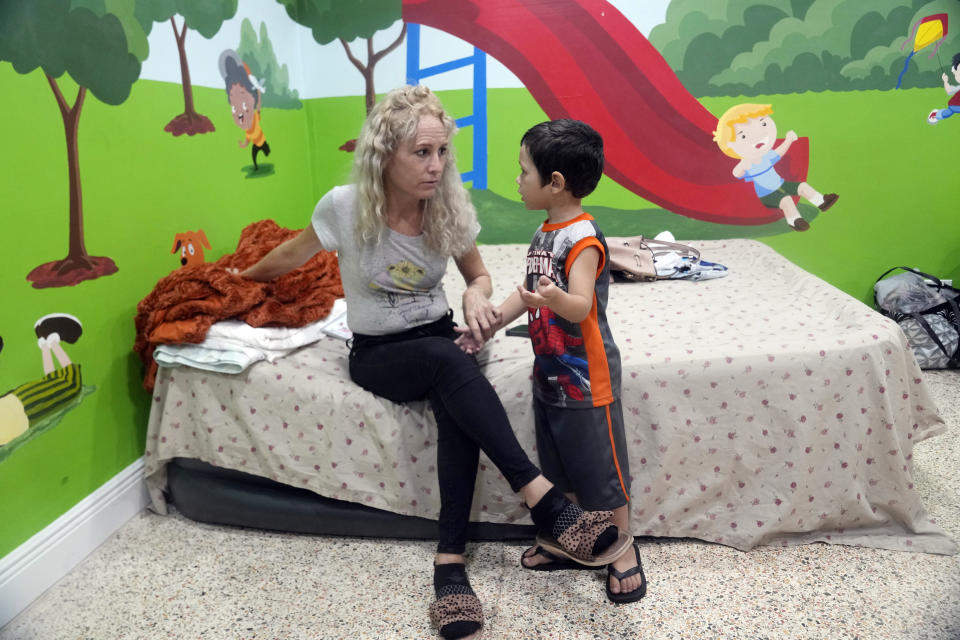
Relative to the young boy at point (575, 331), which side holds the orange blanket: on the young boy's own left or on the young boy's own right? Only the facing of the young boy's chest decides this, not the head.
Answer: on the young boy's own right

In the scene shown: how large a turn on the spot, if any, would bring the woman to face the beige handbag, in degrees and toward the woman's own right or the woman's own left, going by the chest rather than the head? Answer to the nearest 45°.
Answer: approximately 90° to the woman's own left

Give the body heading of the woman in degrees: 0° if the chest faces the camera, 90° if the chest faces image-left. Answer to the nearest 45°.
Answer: approximately 315°

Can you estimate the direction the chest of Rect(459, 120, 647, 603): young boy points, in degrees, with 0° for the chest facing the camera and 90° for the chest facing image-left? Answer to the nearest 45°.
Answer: approximately 45°

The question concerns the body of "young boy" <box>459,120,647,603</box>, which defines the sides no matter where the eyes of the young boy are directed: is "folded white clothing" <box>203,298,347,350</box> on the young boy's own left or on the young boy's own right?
on the young boy's own right

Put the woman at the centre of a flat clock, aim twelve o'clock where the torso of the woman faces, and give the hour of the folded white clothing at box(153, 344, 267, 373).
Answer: The folded white clothing is roughly at 5 o'clock from the woman.

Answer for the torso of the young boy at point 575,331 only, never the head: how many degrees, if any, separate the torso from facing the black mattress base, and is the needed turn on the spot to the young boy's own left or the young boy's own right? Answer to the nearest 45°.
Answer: approximately 45° to the young boy's own right

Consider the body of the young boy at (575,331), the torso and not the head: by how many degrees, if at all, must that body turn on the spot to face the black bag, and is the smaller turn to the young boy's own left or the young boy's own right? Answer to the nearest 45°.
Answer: approximately 180°

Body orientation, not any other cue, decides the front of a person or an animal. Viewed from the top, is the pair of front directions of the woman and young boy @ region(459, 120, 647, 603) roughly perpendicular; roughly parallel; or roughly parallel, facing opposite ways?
roughly perpendicular
